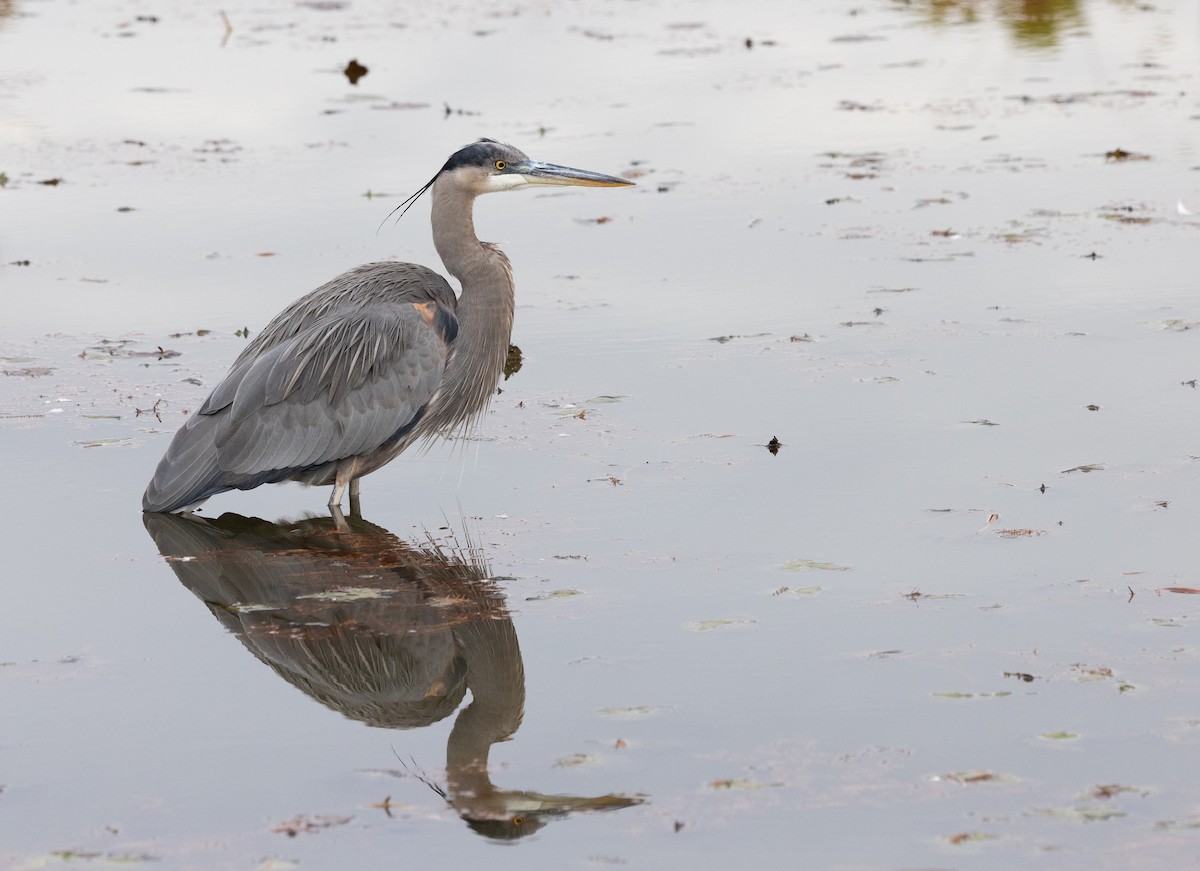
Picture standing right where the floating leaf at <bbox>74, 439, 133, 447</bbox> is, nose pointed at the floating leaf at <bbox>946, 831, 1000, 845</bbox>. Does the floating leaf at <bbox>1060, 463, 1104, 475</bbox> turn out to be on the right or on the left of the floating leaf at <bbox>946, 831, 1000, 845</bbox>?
left

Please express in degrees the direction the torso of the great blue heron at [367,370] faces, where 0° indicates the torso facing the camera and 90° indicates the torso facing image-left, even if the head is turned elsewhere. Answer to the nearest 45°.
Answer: approximately 270°

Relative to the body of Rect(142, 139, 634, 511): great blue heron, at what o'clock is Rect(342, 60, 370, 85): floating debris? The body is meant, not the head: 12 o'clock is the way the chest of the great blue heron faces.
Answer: The floating debris is roughly at 9 o'clock from the great blue heron.

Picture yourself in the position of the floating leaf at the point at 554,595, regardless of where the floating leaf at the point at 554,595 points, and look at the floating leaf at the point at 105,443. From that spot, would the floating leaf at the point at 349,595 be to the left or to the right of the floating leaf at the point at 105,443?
left

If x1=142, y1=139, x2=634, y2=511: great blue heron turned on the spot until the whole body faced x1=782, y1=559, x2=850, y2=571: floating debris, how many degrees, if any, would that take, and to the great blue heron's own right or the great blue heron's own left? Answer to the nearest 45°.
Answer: approximately 45° to the great blue heron's own right

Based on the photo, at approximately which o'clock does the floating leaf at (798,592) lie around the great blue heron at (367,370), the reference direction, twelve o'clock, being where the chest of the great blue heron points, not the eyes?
The floating leaf is roughly at 2 o'clock from the great blue heron.

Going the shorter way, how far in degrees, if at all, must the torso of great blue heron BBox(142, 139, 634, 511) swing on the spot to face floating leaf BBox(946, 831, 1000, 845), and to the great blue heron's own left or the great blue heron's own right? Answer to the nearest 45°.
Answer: approximately 90° to the great blue heron's own right

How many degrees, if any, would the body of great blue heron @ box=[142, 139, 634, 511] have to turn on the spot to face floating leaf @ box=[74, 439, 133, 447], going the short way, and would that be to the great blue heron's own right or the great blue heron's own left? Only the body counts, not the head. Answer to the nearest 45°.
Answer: approximately 135° to the great blue heron's own left

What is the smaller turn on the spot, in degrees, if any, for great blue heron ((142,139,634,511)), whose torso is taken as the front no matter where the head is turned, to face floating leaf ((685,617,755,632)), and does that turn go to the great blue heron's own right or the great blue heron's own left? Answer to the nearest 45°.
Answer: approximately 45° to the great blue heron's own right
